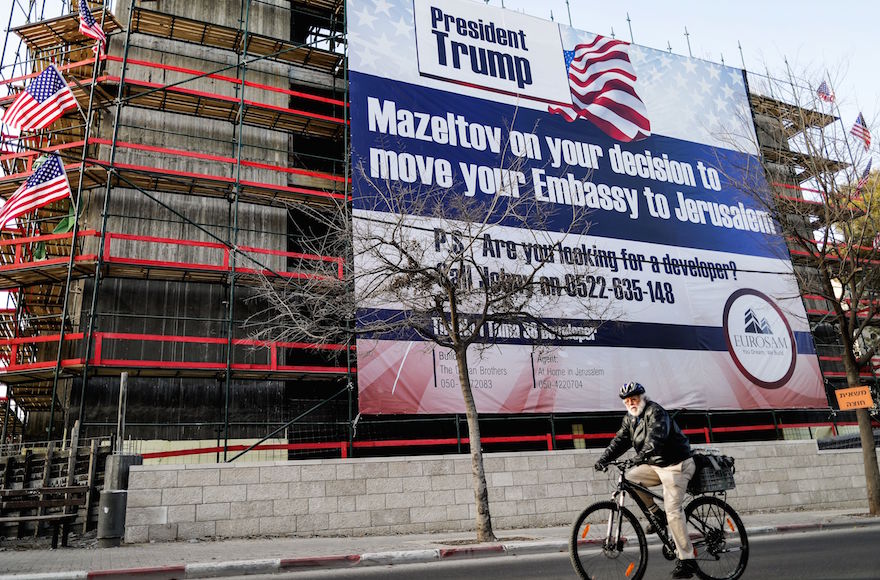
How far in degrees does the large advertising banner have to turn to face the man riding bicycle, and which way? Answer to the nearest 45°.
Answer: approximately 45° to its right

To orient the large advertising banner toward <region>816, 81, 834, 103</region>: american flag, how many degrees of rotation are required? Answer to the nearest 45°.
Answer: approximately 45° to its left

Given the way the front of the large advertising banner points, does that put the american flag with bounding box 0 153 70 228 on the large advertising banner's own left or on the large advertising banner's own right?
on the large advertising banner's own right

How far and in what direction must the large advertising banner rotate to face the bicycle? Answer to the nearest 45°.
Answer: approximately 45° to its right

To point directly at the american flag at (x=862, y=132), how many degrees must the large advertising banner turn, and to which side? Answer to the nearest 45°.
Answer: approximately 45° to its left

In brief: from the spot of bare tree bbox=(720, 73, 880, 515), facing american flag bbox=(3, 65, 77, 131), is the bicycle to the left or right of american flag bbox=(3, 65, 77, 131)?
left

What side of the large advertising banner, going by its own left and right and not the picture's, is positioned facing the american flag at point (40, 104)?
right

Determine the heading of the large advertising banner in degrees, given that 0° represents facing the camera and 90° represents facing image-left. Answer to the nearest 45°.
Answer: approximately 315°
